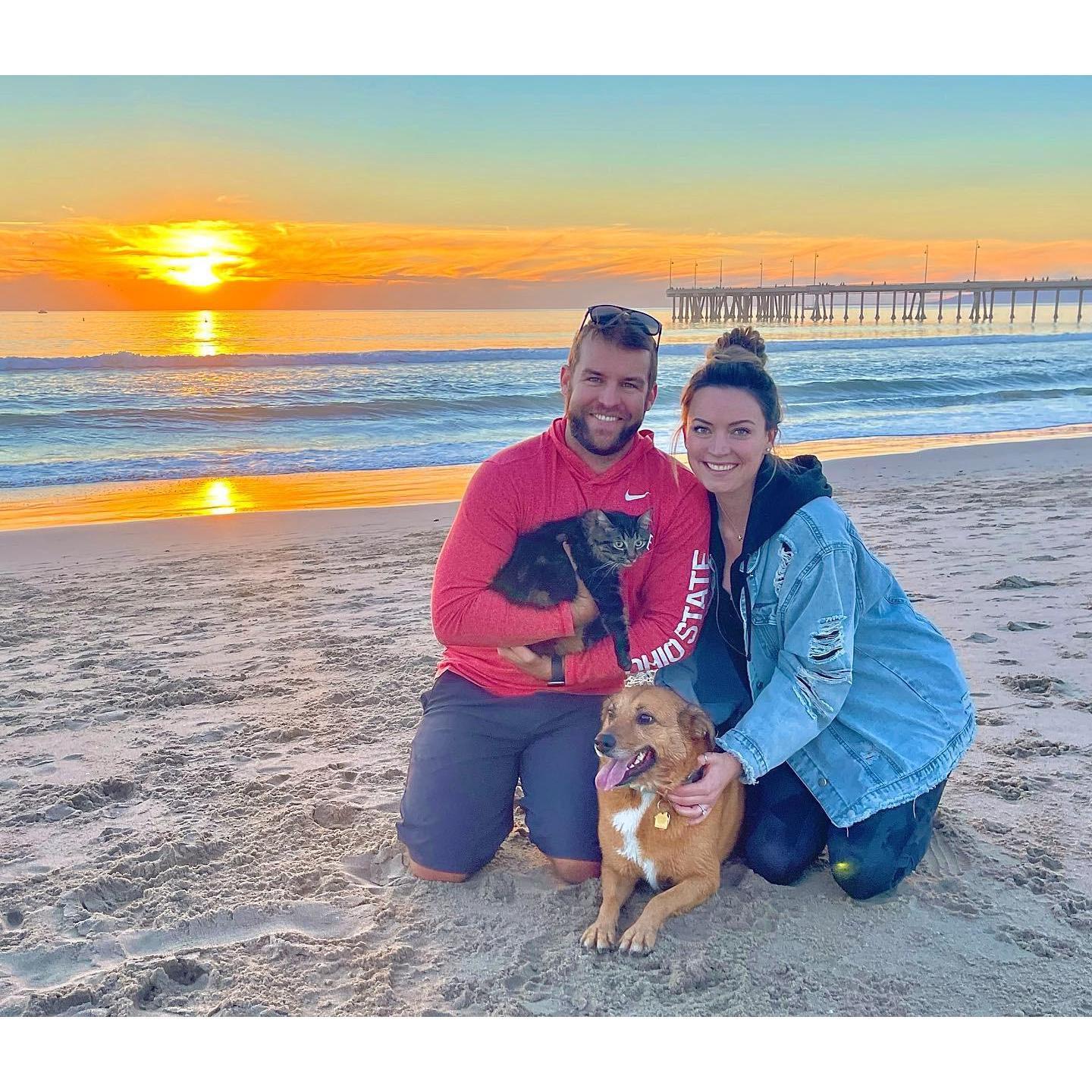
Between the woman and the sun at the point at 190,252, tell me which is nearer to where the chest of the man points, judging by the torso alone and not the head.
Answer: the woman

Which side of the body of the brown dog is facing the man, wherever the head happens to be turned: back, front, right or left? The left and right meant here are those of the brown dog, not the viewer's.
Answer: right

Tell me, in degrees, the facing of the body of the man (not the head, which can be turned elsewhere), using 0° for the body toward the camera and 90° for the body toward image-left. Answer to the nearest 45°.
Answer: approximately 0°

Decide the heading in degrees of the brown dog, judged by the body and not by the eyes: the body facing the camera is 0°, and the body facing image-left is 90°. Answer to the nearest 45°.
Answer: approximately 45°

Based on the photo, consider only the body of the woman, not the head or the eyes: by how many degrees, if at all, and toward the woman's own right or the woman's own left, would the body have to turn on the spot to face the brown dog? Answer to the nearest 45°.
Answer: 0° — they already face it

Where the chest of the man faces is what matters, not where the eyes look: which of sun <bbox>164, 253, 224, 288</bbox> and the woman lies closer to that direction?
the woman

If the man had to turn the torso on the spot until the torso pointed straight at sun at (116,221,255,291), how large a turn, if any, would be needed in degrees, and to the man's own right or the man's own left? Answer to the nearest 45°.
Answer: approximately 135° to the man's own right

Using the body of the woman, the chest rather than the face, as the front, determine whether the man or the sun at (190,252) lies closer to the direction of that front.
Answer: the man

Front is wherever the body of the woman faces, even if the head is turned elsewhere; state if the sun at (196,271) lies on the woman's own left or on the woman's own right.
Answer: on the woman's own right

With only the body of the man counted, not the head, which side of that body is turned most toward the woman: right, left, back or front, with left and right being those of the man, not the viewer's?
left
